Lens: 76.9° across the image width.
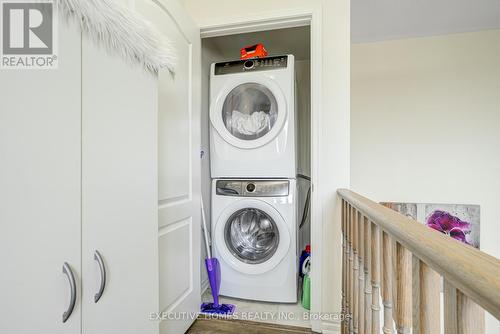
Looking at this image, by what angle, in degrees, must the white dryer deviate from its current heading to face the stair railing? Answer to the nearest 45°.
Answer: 0° — it already faces it

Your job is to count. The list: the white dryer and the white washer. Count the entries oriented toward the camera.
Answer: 2

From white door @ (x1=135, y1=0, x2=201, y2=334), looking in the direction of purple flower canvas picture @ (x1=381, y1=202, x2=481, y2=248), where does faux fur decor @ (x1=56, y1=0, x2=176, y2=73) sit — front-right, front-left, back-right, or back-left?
back-right

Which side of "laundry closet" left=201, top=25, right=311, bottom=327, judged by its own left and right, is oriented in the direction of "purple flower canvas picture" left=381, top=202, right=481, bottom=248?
left

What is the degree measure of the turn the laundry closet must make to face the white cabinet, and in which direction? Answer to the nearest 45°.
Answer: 0° — it already faces it

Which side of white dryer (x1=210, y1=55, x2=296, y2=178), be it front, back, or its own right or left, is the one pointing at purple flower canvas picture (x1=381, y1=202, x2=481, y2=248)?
left

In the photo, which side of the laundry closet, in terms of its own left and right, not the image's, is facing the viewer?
front

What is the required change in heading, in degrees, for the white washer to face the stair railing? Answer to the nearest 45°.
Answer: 0° — it already faces it

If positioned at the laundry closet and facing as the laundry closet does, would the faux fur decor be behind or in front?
in front
